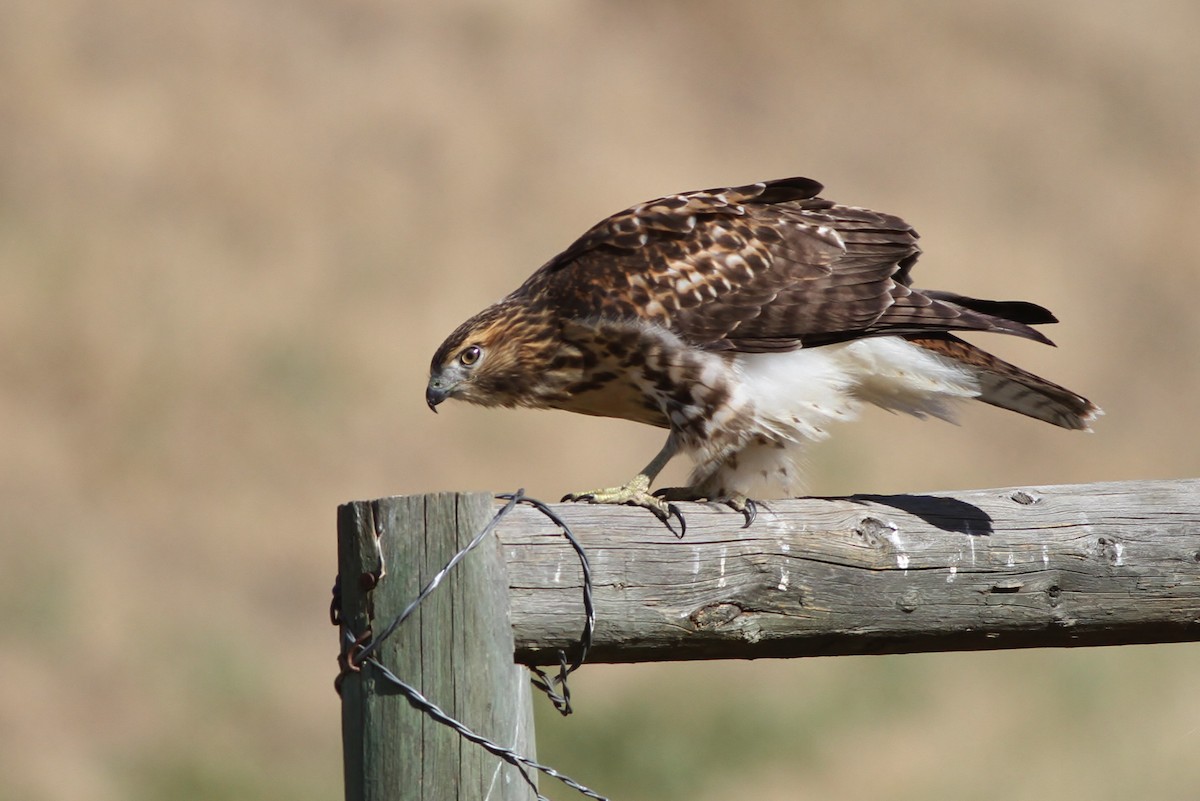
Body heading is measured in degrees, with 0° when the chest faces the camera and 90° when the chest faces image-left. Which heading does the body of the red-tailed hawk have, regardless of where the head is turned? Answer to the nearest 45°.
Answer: approximately 90°
